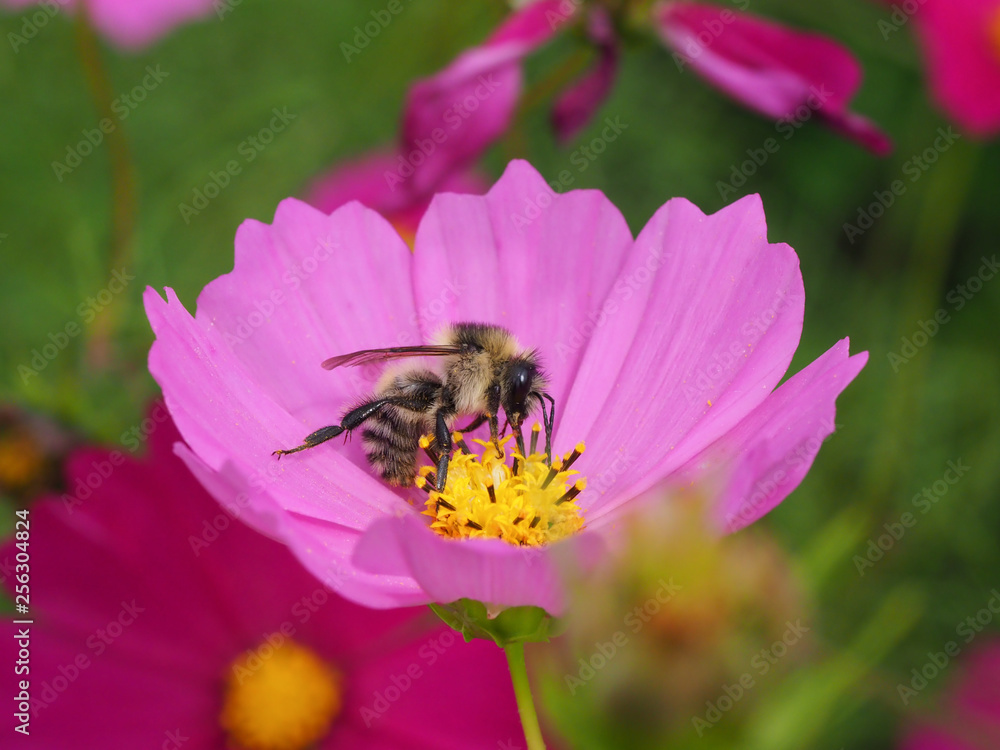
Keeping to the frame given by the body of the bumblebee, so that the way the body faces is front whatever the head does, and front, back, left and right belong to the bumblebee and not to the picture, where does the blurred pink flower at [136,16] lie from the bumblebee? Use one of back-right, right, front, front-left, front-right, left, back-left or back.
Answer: back-left

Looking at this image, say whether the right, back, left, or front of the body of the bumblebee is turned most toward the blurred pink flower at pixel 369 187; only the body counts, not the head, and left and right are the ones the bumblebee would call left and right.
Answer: left

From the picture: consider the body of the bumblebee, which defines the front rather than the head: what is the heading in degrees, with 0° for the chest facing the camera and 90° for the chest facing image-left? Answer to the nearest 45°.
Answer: approximately 270°
